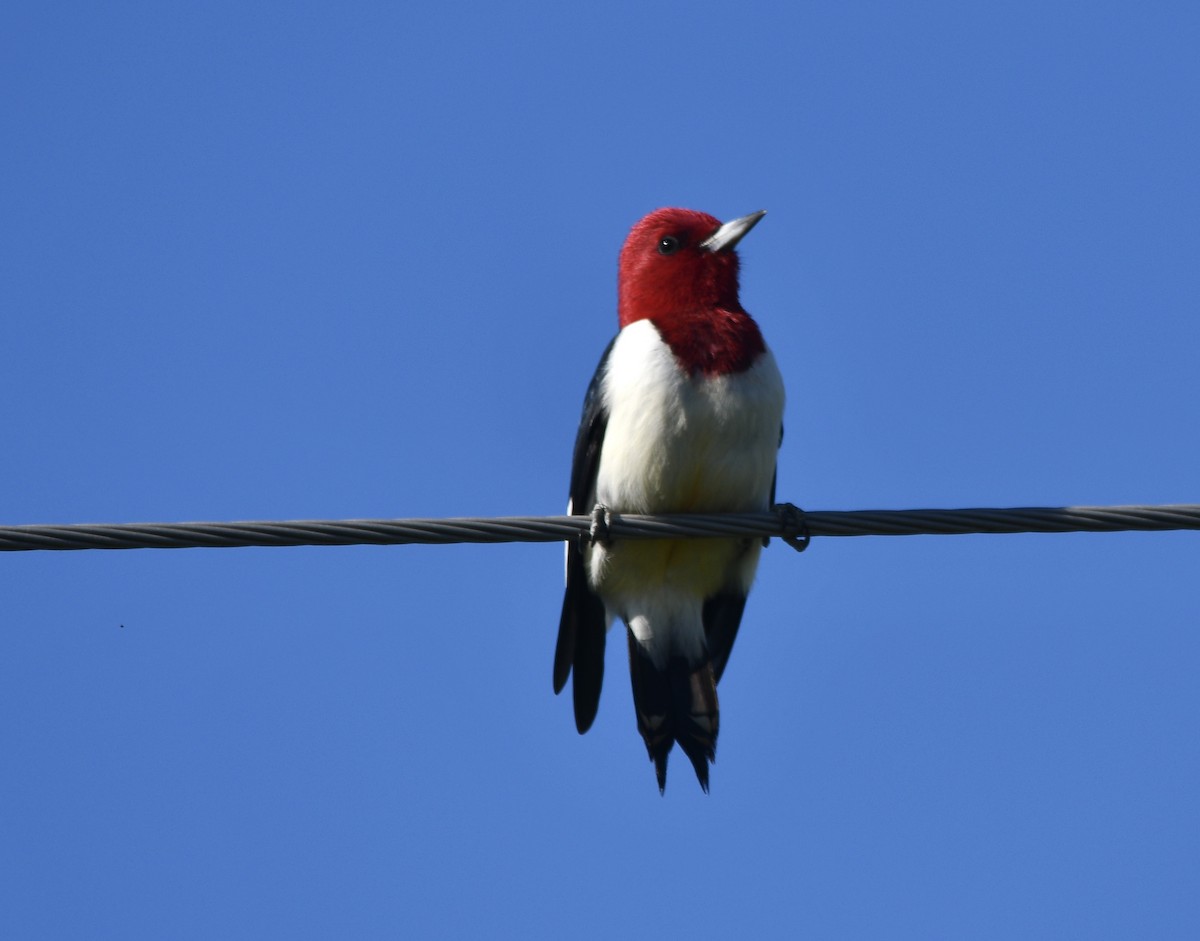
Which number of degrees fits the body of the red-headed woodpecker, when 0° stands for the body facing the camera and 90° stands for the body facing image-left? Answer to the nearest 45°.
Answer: approximately 315°
